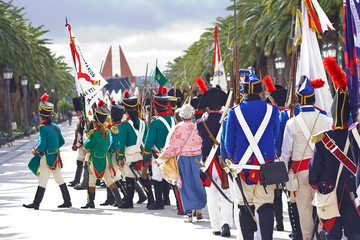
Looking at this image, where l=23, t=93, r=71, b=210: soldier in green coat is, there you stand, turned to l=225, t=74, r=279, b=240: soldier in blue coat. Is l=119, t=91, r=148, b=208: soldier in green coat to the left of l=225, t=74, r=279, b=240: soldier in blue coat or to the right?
left

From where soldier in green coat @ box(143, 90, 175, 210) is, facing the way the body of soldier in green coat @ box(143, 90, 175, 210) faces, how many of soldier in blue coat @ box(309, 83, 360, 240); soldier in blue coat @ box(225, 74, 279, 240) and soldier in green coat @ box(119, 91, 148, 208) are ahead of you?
1

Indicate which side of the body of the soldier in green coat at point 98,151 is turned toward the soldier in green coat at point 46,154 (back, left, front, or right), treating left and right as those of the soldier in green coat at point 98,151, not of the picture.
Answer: left

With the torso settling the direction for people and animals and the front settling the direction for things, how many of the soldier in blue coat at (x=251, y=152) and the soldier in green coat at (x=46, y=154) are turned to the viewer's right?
0

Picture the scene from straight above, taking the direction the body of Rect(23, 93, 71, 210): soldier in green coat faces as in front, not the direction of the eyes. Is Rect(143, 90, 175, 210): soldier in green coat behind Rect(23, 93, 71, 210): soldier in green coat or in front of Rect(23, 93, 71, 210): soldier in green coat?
behind

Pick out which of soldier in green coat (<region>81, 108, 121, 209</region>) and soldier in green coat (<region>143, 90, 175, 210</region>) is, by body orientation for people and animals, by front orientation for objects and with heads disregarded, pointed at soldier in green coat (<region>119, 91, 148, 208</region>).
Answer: soldier in green coat (<region>143, 90, 175, 210</region>)
